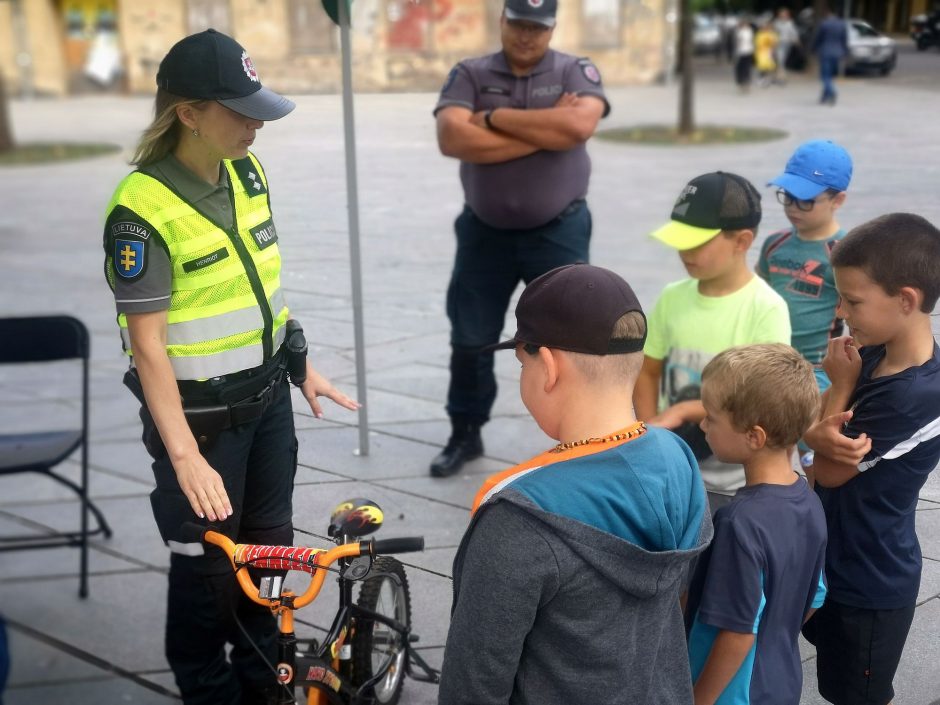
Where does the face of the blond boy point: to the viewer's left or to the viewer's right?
to the viewer's left

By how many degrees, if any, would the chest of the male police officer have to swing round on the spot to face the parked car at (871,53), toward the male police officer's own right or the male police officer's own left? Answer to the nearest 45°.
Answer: approximately 180°

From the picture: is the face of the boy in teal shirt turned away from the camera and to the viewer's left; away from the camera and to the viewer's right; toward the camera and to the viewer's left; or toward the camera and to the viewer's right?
toward the camera and to the viewer's left

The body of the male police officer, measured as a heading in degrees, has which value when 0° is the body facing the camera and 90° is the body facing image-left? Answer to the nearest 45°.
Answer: approximately 0°

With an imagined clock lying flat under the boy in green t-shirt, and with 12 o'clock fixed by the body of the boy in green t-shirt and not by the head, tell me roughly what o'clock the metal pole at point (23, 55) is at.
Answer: The metal pole is roughly at 3 o'clock from the boy in green t-shirt.

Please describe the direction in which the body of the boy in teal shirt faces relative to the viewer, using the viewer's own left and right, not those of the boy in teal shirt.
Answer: facing the viewer and to the left of the viewer

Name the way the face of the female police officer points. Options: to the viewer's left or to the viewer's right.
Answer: to the viewer's right

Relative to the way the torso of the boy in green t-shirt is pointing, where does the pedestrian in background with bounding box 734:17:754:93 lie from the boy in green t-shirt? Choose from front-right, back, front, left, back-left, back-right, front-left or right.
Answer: back-right
